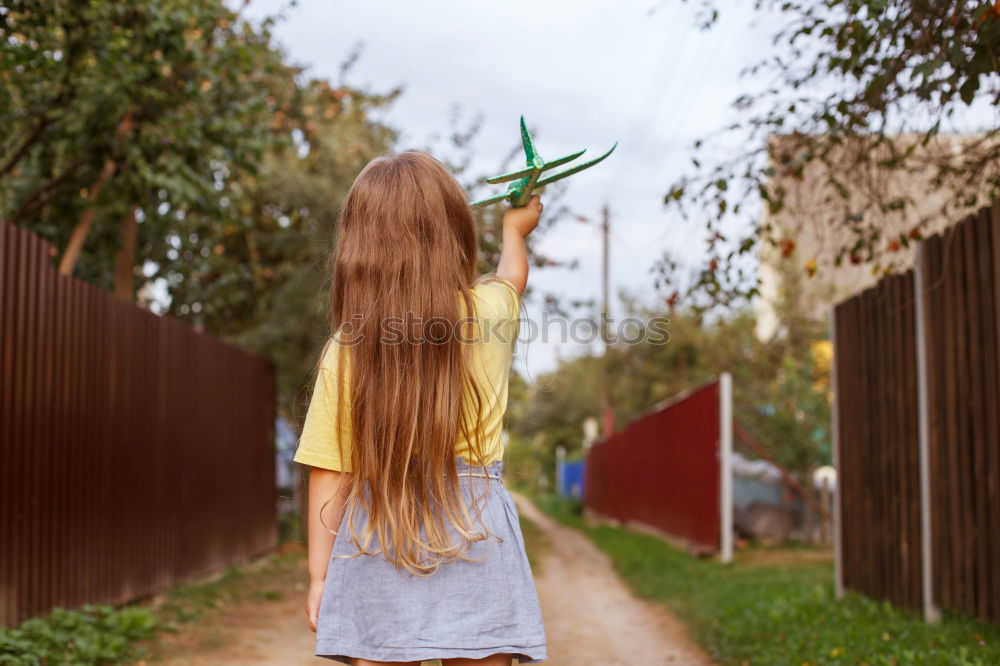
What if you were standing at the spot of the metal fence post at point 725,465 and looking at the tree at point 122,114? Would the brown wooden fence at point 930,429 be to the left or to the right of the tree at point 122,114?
left

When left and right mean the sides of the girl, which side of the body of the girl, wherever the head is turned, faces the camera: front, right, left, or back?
back

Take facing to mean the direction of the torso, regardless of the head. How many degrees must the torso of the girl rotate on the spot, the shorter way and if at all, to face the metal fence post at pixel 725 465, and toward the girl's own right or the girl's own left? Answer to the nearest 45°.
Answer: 0° — they already face it

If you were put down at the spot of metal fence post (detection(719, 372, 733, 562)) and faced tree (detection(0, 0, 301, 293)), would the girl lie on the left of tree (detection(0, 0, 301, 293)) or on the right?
left

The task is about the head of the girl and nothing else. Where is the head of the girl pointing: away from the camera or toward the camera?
away from the camera

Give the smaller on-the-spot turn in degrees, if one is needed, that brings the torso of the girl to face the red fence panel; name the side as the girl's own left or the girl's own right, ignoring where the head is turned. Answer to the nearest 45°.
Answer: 0° — they already face it
